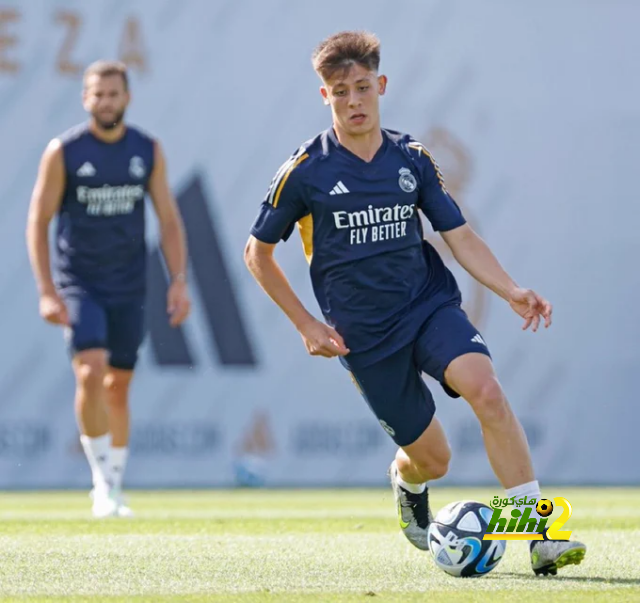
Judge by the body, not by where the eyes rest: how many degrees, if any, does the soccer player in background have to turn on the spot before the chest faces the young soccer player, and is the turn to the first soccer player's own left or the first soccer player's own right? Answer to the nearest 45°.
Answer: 0° — they already face them

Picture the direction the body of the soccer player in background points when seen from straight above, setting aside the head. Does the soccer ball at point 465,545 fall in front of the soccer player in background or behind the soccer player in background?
in front

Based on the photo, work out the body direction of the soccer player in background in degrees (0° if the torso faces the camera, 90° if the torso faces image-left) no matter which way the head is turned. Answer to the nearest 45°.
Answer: approximately 0°
